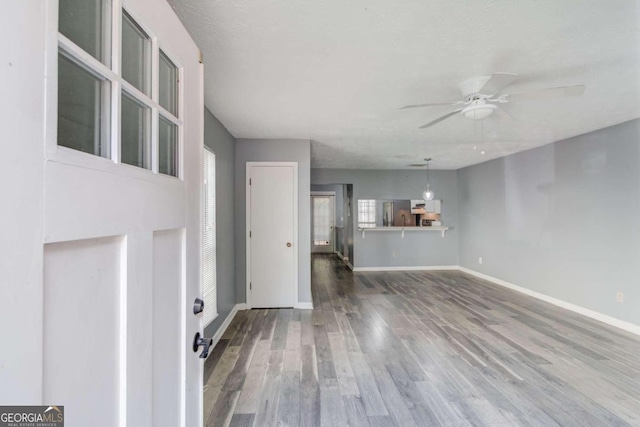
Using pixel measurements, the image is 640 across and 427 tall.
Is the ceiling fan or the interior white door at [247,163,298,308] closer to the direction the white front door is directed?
the ceiling fan

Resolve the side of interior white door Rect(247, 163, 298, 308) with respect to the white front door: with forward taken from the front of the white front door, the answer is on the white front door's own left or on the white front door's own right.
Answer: on the white front door's own left

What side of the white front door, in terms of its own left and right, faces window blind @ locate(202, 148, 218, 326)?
left

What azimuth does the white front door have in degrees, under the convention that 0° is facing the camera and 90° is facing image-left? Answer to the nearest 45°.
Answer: approximately 315°

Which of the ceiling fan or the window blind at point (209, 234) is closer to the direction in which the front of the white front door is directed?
the ceiling fan

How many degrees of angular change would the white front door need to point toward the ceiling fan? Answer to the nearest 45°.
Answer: approximately 45° to its left
